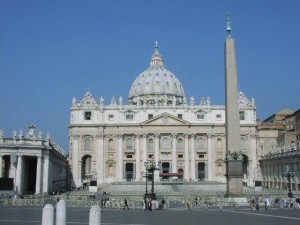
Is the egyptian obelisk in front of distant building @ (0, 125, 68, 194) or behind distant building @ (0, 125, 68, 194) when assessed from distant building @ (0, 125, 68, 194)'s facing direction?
in front

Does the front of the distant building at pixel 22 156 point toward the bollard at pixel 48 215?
yes

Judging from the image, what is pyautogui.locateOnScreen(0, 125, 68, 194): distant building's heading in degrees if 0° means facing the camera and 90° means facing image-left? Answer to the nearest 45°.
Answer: approximately 0°
